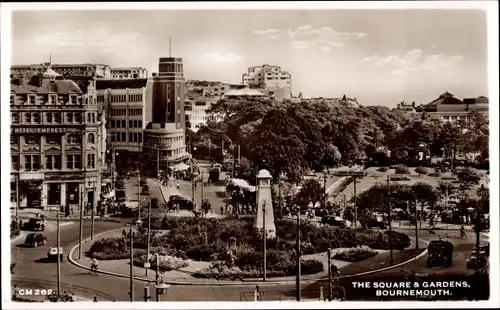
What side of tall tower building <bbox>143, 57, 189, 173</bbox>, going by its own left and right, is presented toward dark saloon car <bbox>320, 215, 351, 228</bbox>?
front

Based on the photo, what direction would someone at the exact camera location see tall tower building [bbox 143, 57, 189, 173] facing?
facing the viewer

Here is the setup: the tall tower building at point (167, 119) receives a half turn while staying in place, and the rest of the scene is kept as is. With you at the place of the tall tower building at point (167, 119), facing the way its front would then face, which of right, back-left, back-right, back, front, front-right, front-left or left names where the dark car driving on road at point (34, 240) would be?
back

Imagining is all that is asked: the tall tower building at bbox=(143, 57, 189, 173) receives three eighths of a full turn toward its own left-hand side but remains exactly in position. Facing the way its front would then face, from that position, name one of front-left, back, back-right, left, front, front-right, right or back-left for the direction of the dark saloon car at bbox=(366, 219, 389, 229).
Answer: back-right
